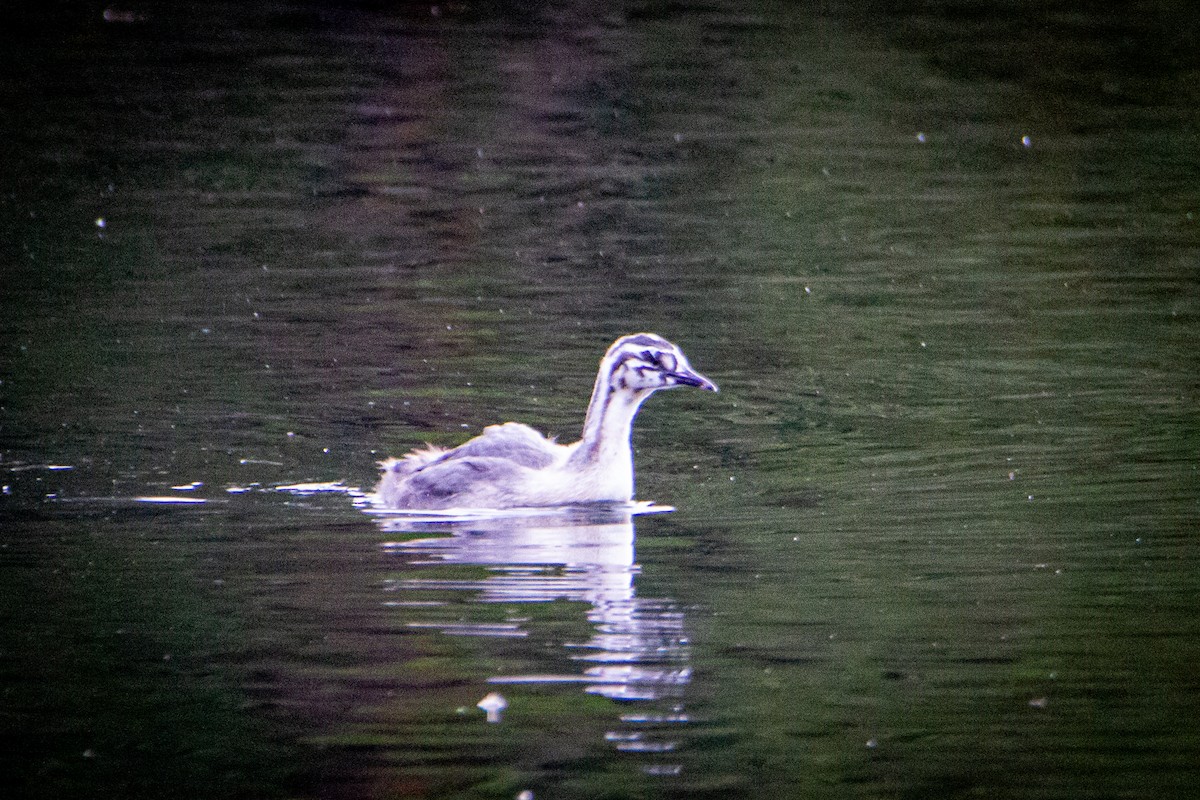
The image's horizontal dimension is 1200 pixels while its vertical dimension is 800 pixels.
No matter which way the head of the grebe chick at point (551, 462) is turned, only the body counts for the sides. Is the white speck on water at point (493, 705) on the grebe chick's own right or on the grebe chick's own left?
on the grebe chick's own right

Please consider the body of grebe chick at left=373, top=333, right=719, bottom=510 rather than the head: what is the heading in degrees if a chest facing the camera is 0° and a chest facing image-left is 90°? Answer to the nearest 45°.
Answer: approximately 270°
